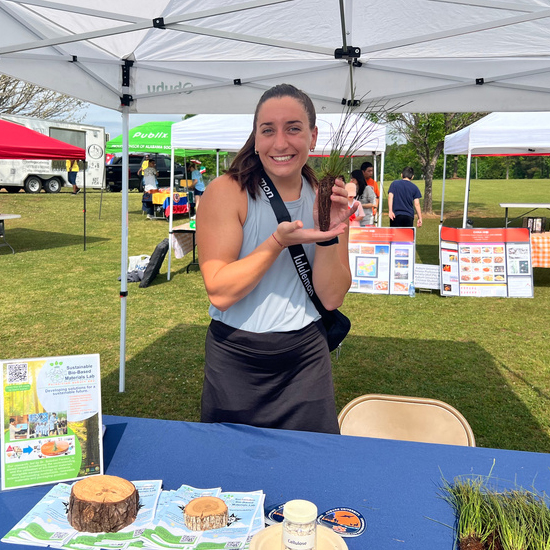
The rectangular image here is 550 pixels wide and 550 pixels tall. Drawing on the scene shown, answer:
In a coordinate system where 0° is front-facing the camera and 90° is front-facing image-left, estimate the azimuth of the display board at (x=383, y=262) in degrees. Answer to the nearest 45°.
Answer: approximately 0°

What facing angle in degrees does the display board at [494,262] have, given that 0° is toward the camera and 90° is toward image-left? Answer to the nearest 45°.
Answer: approximately 0°

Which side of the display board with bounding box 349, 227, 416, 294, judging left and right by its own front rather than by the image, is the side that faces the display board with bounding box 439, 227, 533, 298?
left

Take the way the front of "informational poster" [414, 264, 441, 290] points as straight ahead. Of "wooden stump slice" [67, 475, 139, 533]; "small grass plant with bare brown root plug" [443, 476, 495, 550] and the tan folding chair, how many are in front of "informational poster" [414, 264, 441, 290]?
3

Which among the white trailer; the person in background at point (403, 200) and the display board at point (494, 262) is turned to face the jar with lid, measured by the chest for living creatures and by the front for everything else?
the display board

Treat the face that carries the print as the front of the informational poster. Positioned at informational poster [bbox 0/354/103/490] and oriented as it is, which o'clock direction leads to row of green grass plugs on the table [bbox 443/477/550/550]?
The row of green grass plugs on the table is roughly at 10 o'clock from the informational poster.

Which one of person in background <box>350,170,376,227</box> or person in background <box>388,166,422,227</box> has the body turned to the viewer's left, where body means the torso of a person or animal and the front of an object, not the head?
person in background <box>350,170,376,227</box>

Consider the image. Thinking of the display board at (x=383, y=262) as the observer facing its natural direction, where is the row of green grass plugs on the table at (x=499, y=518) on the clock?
The row of green grass plugs on the table is roughly at 12 o'clock from the display board.

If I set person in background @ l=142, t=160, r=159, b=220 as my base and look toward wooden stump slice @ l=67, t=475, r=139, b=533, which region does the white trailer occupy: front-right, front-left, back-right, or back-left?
back-right
